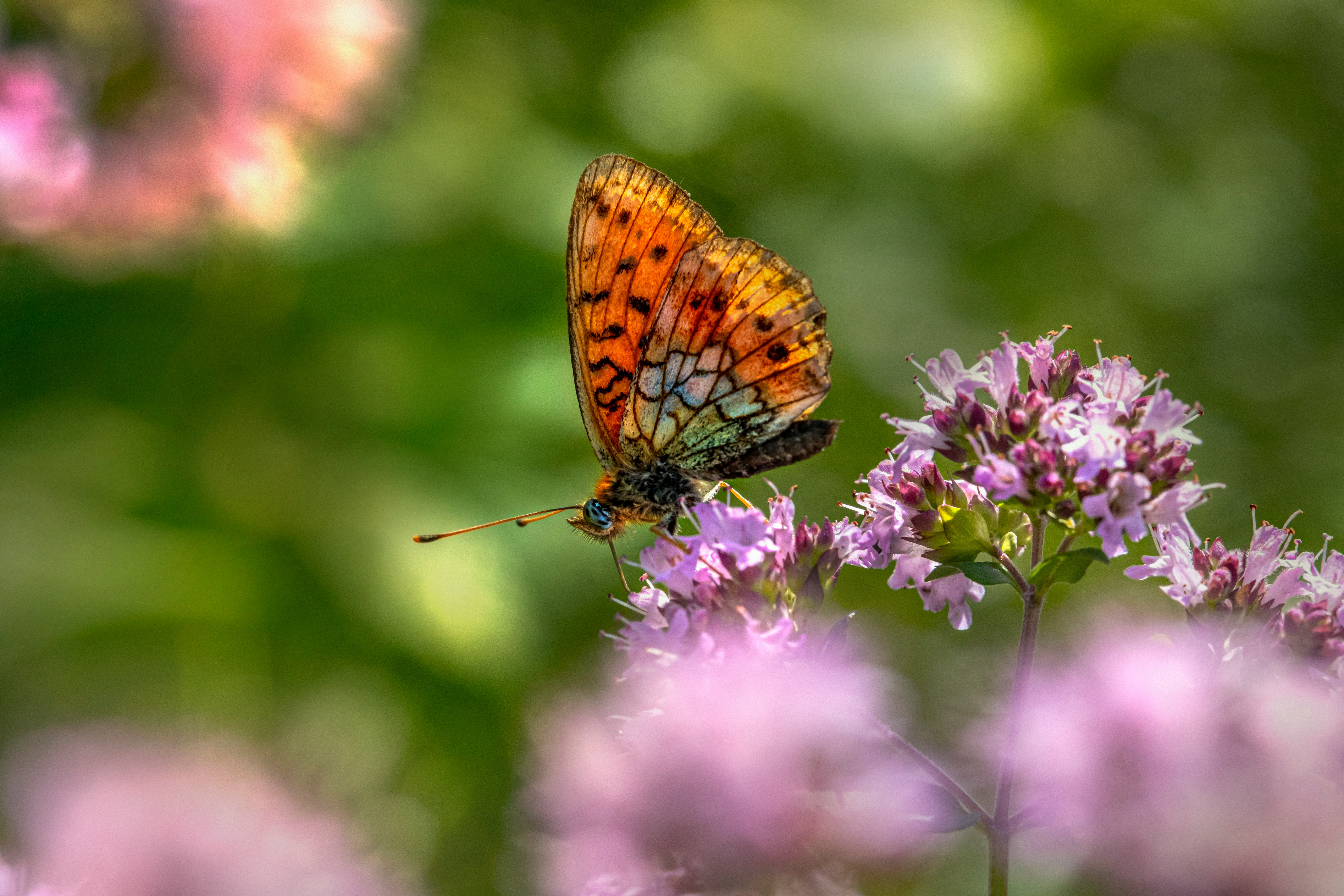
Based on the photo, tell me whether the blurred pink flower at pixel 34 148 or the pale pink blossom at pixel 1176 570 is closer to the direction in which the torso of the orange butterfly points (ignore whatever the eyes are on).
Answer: the blurred pink flower

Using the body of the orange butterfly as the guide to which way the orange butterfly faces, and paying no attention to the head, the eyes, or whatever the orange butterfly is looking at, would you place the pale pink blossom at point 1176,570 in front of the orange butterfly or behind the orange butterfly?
behind

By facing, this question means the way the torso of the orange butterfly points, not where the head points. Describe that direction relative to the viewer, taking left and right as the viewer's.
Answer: facing to the left of the viewer
